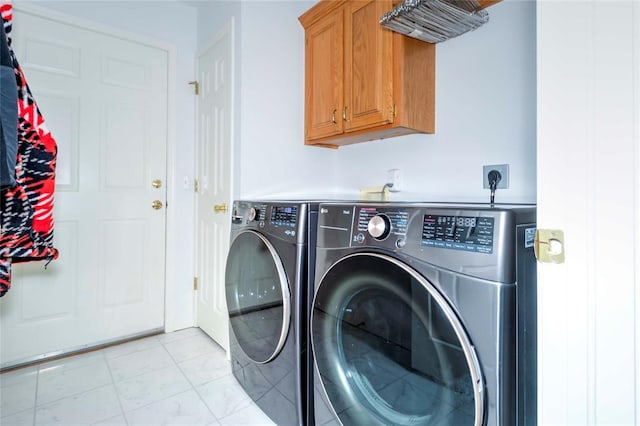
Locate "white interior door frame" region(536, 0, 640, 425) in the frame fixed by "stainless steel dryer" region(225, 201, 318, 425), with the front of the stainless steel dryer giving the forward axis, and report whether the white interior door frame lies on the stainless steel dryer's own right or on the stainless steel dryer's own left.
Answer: on the stainless steel dryer's own left

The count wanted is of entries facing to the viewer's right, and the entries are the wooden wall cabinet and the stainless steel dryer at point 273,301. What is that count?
0

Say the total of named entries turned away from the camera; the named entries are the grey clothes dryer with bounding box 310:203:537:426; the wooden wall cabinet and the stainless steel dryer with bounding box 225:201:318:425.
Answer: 0

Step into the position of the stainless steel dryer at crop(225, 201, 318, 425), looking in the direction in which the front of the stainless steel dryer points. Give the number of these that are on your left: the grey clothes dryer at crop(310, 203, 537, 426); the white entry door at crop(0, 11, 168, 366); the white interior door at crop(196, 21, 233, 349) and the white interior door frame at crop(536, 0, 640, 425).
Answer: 2

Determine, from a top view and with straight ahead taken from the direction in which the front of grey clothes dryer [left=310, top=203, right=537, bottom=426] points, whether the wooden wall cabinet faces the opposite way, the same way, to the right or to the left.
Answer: the same way

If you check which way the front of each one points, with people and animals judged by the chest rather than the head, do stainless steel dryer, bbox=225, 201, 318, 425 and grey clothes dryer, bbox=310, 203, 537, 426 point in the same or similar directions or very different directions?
same or similar directions

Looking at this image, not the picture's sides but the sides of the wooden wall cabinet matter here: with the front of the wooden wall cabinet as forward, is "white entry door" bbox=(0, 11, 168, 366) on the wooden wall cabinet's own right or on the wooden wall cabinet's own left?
on the wooden wall cabinet's own right

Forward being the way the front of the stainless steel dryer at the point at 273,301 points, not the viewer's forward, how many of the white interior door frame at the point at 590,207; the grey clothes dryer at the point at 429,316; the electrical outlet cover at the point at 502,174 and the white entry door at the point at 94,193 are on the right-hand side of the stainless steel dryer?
1

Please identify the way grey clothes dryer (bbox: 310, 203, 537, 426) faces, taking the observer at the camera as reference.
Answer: facing the viewer and to the left of the viewer

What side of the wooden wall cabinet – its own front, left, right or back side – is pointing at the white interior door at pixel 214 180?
right

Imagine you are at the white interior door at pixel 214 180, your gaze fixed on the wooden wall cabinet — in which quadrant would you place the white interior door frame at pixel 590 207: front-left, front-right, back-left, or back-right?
front-right

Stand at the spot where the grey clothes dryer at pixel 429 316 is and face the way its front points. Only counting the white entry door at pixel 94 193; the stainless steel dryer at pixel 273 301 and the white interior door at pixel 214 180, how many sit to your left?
0

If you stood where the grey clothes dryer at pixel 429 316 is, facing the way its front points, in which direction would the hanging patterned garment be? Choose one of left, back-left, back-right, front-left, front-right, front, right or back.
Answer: front-right

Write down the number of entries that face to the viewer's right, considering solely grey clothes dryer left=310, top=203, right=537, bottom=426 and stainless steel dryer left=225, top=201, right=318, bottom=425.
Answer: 0
